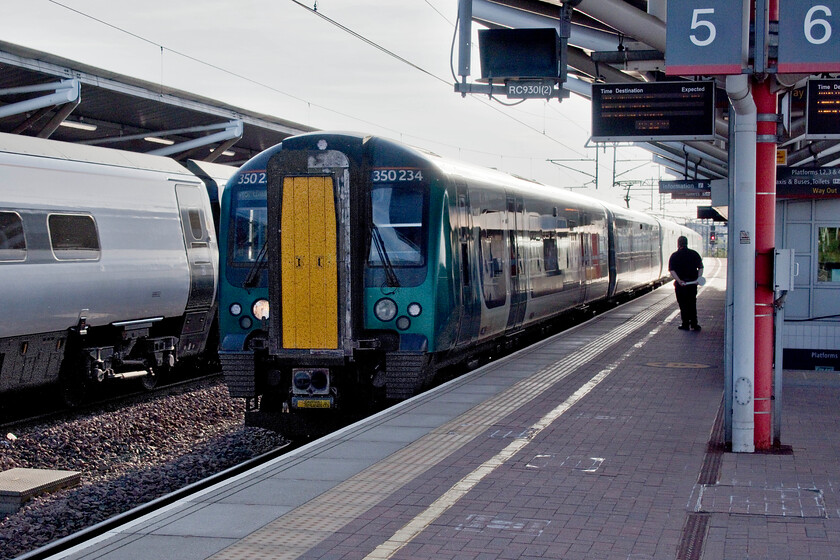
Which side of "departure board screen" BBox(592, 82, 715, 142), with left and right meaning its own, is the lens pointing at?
front

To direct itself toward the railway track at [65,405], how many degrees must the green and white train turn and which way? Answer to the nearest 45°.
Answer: approximately 90° to its right

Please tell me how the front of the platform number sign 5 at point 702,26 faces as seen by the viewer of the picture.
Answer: facing the viewer

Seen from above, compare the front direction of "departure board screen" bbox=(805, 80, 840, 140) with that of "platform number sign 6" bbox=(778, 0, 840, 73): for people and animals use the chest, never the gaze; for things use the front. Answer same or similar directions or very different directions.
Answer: same or similar directions

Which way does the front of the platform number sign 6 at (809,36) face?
toward the camera

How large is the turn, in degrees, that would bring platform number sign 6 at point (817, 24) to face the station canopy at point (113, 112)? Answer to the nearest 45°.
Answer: approximately 135° to its right

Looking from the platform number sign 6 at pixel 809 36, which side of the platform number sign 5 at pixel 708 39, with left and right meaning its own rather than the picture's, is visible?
left

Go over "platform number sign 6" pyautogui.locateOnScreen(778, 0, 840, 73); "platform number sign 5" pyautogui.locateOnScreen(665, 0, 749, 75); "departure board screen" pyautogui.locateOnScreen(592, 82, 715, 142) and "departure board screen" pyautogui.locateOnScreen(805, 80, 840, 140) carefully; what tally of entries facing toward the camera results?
4
